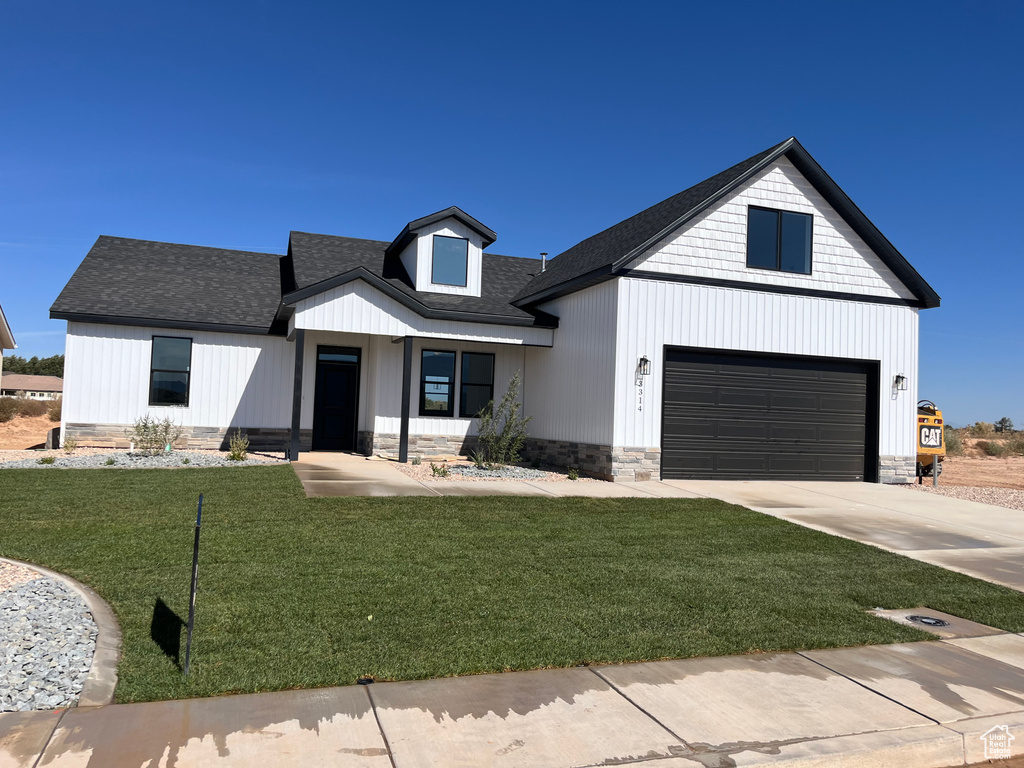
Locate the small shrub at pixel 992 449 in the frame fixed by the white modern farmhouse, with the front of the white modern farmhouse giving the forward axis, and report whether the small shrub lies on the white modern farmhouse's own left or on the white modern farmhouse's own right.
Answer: on the white modern farmhouse's own left

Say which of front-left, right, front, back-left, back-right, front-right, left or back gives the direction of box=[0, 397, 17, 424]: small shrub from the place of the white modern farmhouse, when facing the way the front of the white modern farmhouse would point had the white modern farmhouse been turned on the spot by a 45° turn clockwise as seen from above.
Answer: right

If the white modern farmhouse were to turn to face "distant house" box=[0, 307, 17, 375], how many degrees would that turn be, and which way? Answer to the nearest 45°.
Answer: approximately 90° to its right

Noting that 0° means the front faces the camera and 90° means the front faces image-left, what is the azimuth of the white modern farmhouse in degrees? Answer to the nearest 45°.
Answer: approximately 0°
